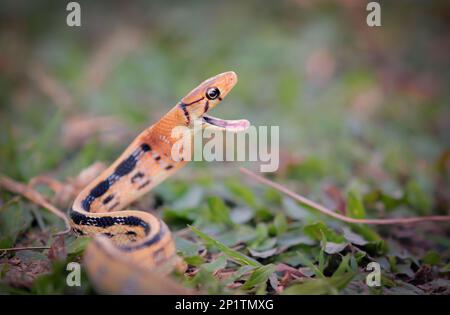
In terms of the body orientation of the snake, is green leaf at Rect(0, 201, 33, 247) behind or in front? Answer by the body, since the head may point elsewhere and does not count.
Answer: behind

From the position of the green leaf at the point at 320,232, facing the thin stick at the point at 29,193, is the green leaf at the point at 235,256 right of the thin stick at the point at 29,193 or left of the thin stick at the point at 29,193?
left

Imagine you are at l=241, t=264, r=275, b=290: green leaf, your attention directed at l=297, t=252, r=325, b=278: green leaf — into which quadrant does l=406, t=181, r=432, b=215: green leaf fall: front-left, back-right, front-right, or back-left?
front-left

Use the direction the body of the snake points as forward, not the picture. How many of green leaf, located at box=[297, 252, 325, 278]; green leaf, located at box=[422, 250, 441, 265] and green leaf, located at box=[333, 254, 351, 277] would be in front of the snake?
3

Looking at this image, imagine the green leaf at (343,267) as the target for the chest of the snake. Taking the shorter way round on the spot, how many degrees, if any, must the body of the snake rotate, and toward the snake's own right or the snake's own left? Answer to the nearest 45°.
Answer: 0° — it already faces it

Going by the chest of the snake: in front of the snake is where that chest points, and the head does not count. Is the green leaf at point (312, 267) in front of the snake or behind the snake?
in front

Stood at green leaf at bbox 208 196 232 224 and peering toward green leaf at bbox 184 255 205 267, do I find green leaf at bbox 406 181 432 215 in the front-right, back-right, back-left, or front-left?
back-left

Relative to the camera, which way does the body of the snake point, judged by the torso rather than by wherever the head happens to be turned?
to the viewer's right

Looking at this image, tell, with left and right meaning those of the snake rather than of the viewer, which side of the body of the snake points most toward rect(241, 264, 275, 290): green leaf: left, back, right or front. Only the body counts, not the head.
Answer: front

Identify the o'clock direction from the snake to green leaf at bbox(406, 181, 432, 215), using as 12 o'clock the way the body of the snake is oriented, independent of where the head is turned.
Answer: The green leaf is roughly at 11 o'clock from the snake.
